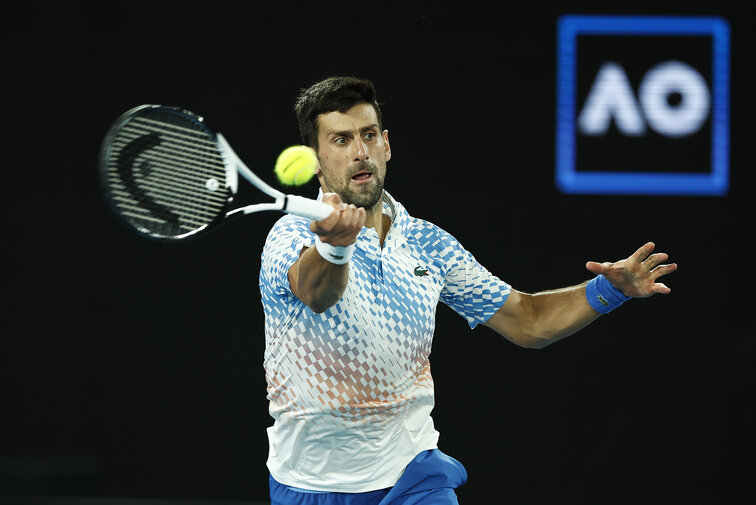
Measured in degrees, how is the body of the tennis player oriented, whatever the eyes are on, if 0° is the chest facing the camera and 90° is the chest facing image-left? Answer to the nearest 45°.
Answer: approximately 0°
